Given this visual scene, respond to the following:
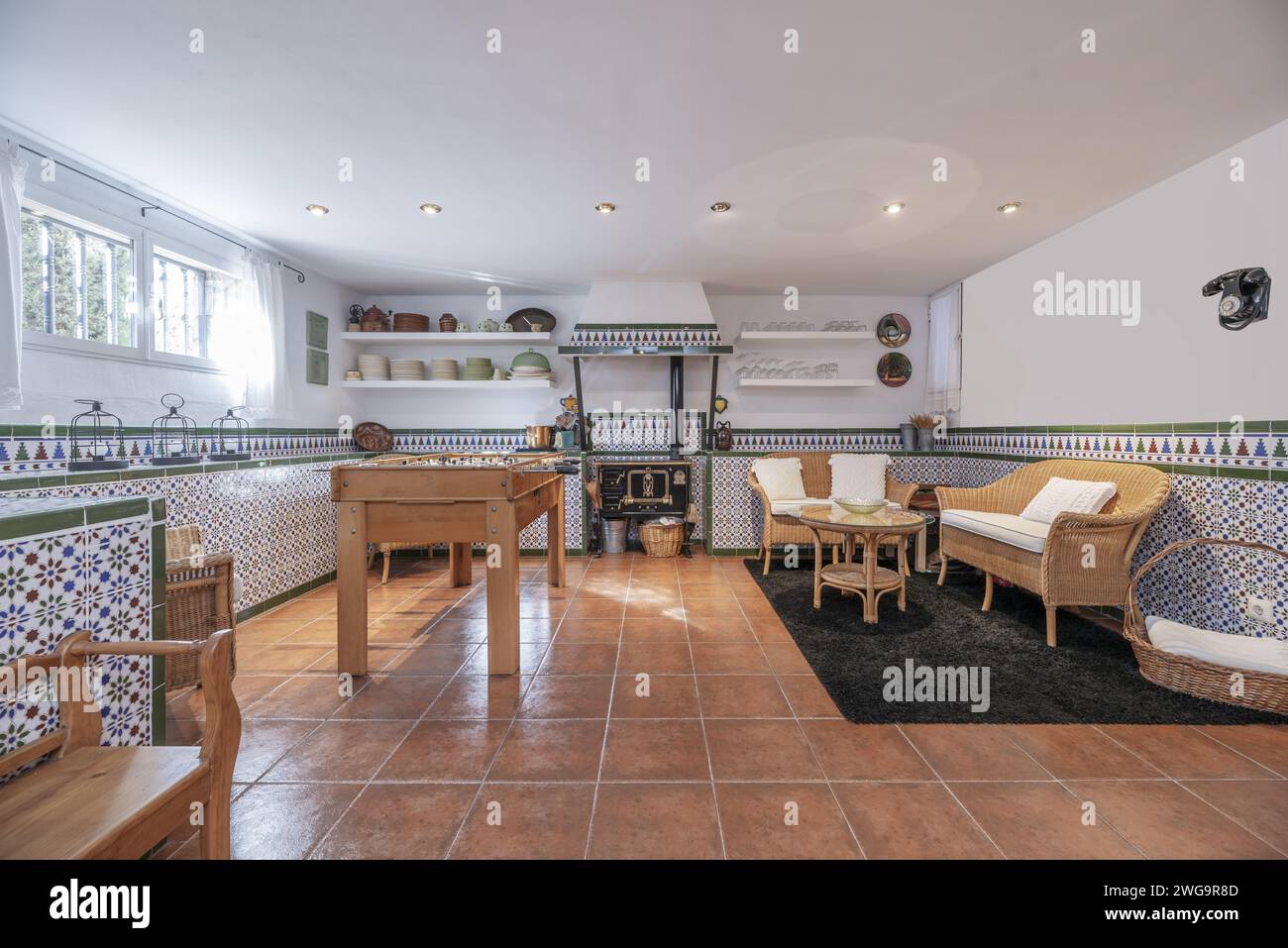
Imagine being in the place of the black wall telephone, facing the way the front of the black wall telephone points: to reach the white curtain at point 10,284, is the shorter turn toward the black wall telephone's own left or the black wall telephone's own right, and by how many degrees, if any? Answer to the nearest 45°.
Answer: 0° — it already faces it

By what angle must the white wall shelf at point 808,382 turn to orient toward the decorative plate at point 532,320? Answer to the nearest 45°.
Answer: approximately 90° to its right

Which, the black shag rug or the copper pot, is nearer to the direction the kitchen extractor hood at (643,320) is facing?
the black shag rug

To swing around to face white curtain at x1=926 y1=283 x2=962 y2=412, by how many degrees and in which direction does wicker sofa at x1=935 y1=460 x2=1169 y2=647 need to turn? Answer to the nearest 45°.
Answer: approximately 135° to its right

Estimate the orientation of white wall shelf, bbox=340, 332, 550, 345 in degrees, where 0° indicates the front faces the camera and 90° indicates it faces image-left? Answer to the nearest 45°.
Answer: approximately 0°

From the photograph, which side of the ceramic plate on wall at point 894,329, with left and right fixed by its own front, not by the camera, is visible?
front

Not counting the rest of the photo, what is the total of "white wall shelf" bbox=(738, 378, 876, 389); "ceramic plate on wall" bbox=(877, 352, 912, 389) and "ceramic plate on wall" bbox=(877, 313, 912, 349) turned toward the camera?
3

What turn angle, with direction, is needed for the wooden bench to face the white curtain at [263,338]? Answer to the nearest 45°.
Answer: approximately 135° to its left

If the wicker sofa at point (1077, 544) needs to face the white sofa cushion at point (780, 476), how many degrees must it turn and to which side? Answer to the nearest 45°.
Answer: approximately 90° to its right

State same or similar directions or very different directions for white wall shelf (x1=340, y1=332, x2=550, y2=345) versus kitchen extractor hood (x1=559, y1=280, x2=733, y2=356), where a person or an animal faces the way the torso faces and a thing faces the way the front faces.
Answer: same or similar directions

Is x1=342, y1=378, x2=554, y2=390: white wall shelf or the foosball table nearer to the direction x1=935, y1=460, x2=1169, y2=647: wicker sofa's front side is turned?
the foosball table

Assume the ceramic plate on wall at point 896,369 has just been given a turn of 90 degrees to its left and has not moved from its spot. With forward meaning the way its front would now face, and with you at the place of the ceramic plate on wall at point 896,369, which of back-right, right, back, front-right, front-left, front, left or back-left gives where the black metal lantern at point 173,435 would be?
back-right
